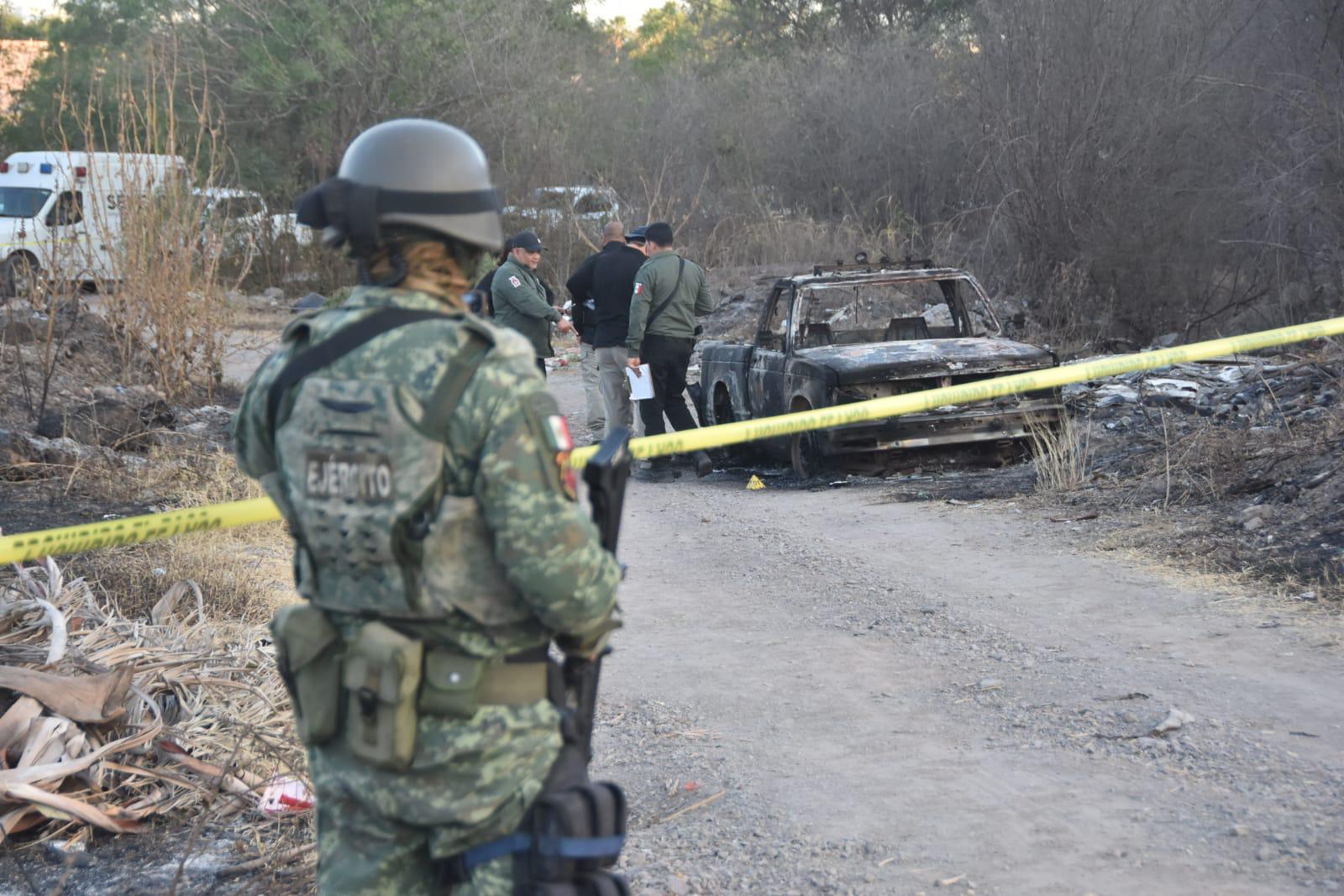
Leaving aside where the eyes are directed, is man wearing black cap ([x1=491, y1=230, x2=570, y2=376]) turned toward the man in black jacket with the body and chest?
yes

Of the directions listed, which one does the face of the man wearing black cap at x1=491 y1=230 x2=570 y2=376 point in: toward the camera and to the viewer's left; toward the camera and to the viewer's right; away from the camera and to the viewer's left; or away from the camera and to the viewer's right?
toward the camera and to the viewer's right

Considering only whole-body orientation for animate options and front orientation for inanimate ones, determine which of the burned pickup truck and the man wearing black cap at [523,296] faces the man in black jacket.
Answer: the man wearing black cap

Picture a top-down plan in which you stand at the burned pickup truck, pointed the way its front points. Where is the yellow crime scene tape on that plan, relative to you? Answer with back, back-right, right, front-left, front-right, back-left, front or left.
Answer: front-right

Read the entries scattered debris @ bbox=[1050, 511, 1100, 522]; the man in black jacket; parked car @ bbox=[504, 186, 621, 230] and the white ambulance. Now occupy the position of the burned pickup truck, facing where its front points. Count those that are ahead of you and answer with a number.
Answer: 1

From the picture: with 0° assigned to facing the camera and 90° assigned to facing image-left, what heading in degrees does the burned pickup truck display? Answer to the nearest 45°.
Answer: approximately 315°

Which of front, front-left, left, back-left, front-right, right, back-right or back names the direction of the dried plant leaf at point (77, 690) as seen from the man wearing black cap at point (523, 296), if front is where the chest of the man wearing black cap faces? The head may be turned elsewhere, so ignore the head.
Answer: right

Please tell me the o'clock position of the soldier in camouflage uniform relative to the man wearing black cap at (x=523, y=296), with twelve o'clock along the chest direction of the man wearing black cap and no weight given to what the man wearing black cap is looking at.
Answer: The soldier in camouflage uniform is roughly at 3 o'clock from the man wearing black cap.

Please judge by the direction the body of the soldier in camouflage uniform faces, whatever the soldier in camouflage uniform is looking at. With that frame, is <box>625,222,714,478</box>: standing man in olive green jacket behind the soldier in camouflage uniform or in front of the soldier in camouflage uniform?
in front

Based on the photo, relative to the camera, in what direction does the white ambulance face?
facing the viewer and to the left of the viewer

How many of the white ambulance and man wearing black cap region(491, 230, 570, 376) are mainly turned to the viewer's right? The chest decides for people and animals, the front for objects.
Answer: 1

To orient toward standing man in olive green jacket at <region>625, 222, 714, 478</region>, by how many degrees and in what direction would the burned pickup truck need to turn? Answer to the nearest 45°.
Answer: approximately 135° to its right

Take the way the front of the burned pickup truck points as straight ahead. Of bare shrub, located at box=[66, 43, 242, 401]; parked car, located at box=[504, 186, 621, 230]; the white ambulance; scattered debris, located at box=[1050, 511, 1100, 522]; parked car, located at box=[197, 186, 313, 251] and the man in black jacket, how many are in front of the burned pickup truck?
1

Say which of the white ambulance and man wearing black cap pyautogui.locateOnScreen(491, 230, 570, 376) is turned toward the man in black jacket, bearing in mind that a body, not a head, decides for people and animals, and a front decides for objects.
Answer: the man wearing black cap

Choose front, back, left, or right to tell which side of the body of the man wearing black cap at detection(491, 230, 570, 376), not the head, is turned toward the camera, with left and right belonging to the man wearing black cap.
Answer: right

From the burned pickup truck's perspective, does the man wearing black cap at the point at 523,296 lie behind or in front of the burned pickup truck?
behind

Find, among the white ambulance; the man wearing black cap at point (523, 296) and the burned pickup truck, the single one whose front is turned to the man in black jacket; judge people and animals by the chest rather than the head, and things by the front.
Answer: the man wearing black cap

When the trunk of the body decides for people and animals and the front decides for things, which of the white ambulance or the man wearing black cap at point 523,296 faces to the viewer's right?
the man wearing black cap

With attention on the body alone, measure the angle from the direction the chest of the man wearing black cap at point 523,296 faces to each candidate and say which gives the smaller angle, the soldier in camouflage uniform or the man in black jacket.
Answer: the man in black jacket

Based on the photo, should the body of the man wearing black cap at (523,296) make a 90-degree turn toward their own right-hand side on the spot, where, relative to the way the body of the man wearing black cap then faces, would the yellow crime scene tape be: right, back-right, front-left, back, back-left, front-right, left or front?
front
